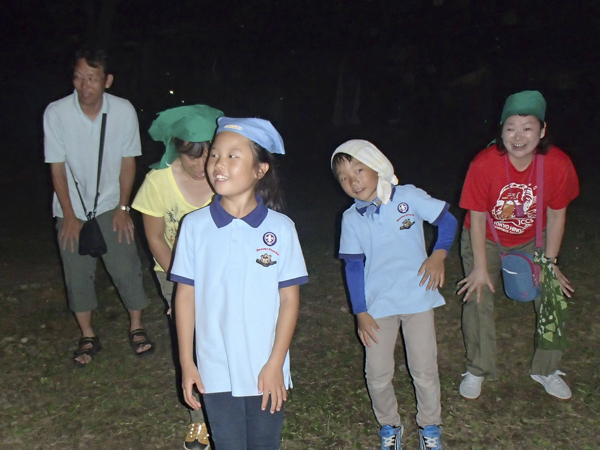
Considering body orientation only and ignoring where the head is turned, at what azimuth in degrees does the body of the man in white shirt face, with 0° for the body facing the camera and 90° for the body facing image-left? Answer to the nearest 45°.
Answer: approximately 0°

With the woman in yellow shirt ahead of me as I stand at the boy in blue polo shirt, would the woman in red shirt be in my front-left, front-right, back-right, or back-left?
back-right

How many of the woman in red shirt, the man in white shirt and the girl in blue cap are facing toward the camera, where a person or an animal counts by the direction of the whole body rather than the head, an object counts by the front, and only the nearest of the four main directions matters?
3

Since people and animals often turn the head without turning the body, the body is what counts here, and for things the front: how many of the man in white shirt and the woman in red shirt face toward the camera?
2

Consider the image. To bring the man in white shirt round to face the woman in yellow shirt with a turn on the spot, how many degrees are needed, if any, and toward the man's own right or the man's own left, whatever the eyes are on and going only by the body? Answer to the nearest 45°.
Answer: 0° — they already face them

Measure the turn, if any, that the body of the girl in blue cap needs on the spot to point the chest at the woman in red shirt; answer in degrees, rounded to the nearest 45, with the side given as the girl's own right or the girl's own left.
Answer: approximately 135° to the girl's own left

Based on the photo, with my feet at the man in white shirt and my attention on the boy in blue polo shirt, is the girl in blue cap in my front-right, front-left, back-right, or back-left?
front-right

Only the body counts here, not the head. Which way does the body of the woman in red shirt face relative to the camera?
toward the camera

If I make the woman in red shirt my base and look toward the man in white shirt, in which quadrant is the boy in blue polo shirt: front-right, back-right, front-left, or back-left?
front-left

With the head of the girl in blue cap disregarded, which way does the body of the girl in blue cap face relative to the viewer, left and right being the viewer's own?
facing the viewer

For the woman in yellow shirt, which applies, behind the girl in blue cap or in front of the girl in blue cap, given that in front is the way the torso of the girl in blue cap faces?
behind
